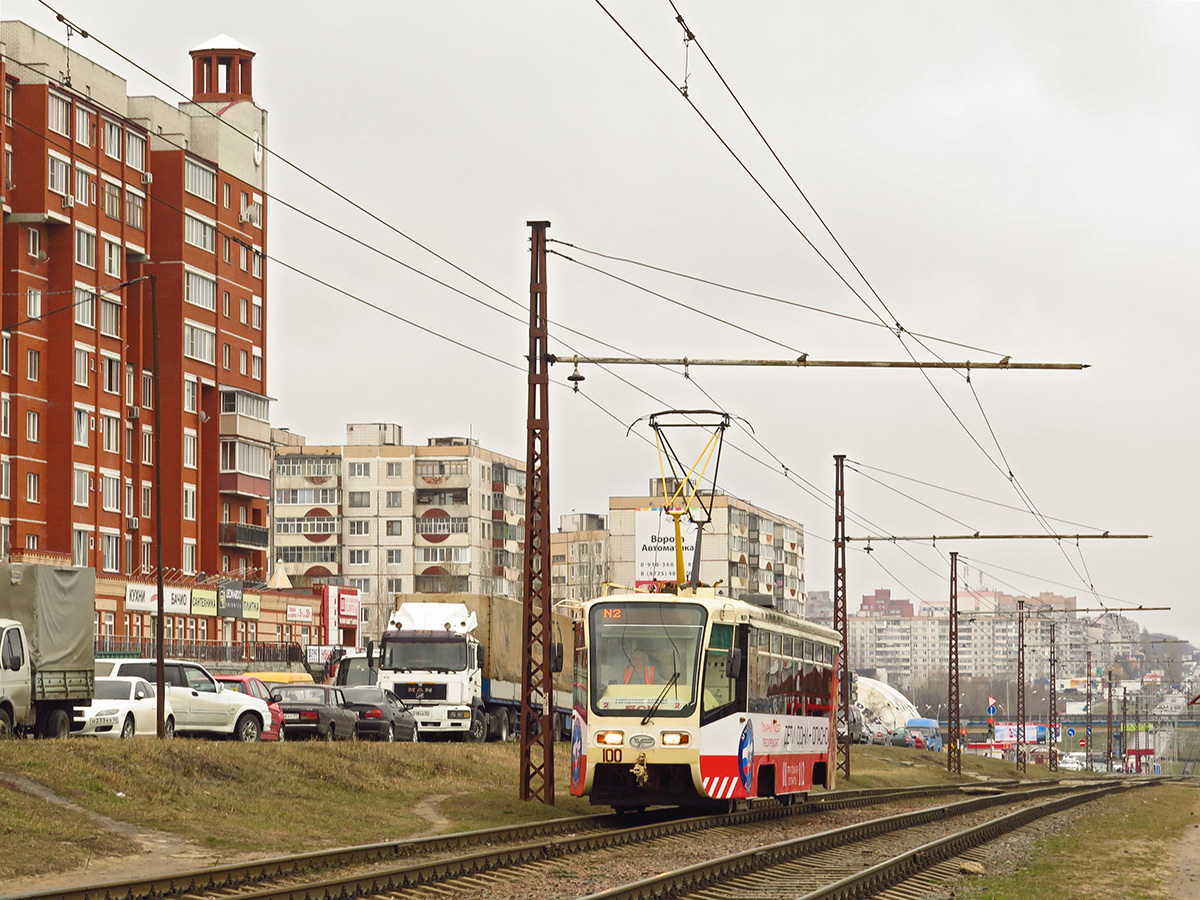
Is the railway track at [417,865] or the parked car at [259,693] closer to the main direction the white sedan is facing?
the railway track

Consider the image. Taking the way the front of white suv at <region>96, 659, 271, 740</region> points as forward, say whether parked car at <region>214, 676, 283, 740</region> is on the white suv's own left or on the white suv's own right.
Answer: on the white suv's own left

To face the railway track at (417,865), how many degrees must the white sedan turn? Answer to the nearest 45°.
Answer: approximately 45° to its left

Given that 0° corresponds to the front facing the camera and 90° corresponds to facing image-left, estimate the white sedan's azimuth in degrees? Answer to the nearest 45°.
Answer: approximately 45°

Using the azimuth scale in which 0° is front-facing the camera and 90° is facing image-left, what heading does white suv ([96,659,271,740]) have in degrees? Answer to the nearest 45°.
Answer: approximately 270°
